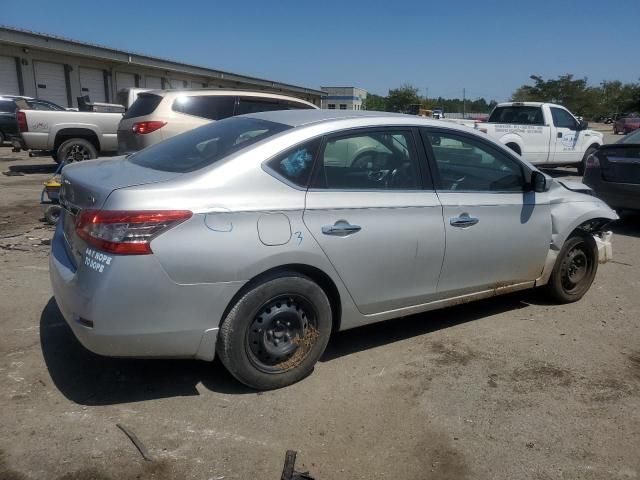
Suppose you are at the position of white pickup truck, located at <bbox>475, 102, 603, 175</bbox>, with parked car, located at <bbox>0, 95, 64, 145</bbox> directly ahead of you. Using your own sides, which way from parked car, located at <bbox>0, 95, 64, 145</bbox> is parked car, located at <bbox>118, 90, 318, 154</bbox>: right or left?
left

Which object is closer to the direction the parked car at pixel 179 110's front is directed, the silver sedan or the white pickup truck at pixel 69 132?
the white pickup truck

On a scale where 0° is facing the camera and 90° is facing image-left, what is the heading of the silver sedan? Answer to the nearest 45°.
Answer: approximately 225°

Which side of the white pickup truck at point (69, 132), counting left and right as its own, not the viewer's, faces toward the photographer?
right

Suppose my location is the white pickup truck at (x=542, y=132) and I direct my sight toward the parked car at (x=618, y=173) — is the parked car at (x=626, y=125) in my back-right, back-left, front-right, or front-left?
back-left

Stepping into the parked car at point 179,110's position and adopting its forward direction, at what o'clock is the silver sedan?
The silver sedan is roughly at 4 o'clock from the parked car.
